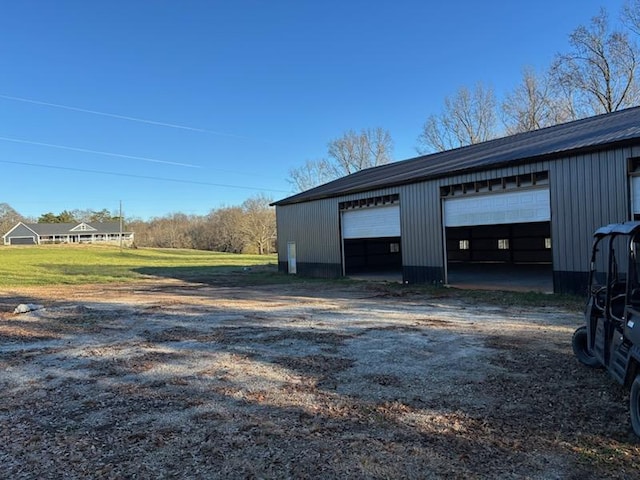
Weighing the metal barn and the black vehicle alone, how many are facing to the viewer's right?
0

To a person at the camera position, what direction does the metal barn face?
facing the viewer and to the left of the viewer

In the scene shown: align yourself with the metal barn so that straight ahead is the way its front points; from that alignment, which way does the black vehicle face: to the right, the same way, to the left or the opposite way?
to the right

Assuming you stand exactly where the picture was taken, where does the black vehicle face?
facing away from the viewer and to the left of the viewer

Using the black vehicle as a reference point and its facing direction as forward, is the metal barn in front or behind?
in front

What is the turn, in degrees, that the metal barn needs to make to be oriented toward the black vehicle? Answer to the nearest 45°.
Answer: approximately 45° to its left
